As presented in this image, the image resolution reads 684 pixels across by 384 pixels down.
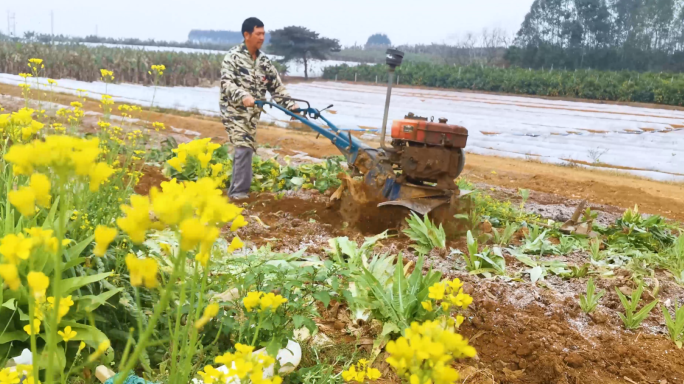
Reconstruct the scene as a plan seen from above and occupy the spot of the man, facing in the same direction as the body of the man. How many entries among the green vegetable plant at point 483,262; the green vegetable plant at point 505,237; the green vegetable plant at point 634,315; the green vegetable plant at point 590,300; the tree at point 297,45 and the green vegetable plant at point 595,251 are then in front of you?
5

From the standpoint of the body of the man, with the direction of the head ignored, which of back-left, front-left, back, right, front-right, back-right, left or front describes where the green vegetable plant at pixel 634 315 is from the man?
front

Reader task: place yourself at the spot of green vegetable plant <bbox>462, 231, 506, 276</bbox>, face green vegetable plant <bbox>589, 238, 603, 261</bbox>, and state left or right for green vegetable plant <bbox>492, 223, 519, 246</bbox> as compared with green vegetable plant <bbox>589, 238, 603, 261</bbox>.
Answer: left

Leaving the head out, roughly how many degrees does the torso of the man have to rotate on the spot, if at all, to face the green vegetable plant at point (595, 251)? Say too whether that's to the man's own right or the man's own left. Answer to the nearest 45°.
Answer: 0° — they already face it

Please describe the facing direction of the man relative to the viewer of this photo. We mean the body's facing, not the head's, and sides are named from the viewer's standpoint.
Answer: facing the viewer and to the right of the viewer

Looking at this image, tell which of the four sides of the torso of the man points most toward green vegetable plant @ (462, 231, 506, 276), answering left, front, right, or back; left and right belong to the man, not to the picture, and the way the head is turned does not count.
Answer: front

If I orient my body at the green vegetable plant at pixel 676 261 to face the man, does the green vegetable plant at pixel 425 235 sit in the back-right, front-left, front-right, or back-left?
front-left

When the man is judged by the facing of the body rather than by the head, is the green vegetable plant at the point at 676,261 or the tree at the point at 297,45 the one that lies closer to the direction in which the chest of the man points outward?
the green vegetable plant

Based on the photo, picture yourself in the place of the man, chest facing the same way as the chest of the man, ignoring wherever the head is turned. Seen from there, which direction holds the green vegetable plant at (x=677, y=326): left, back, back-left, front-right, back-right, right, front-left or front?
front

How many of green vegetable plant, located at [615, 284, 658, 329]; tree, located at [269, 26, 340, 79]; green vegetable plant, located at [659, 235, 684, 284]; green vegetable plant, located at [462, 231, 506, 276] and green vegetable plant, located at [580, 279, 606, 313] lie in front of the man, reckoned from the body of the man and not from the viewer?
4

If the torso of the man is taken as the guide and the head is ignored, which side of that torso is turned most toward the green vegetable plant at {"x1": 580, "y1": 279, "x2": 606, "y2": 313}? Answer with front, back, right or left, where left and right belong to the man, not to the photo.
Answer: front

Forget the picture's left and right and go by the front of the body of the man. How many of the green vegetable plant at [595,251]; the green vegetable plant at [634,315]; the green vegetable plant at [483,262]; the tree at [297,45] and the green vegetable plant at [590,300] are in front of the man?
4

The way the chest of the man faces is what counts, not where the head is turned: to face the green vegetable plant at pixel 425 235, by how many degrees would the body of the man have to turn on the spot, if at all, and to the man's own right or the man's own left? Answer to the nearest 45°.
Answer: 0° — they already face it

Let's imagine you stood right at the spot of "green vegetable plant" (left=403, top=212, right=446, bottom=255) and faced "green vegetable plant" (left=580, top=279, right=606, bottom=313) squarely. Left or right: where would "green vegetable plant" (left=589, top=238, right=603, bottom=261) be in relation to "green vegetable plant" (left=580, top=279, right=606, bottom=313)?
left

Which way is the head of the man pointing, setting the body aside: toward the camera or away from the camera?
toward the camera

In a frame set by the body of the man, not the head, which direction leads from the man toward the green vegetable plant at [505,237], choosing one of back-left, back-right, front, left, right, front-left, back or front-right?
front

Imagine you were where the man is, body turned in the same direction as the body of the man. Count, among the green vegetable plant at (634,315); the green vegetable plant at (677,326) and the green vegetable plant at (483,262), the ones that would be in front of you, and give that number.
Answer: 3

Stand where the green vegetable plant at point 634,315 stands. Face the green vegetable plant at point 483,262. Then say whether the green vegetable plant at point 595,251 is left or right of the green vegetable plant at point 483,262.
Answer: right
